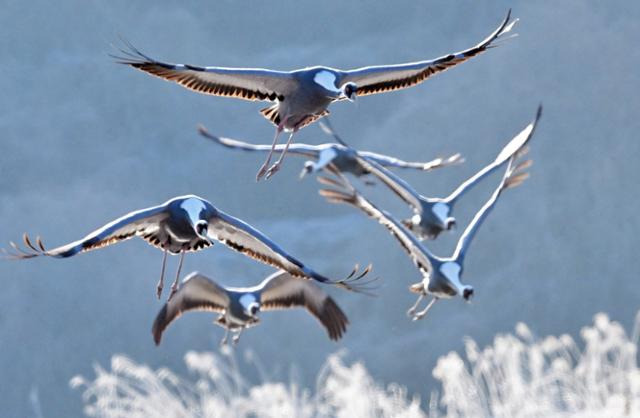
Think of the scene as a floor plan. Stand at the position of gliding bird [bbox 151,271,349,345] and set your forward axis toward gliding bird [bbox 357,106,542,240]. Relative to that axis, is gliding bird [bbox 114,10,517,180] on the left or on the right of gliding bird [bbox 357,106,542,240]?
right

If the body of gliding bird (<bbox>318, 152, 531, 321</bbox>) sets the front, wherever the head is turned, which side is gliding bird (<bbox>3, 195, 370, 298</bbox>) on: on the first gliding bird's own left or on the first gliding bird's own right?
on the first gliding bird's own right

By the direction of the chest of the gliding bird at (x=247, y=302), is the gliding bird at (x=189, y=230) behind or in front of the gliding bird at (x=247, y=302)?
in front

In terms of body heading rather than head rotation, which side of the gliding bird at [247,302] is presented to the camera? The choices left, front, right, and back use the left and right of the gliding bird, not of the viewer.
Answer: front

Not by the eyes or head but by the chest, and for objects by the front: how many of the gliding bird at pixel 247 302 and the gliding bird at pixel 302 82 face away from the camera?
0

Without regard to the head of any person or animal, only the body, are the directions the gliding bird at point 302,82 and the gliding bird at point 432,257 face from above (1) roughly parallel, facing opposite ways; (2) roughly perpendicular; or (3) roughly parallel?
roughly parallel

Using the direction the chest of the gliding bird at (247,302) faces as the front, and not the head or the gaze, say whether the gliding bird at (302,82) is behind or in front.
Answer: in front

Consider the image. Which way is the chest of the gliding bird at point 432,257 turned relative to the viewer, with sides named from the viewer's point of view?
facing the viewer and to the right of the viewer

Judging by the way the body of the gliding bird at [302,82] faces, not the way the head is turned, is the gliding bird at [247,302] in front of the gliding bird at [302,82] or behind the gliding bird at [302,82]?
behind

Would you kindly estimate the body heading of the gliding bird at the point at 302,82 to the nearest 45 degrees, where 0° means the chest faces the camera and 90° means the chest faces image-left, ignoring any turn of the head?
approximately 315°

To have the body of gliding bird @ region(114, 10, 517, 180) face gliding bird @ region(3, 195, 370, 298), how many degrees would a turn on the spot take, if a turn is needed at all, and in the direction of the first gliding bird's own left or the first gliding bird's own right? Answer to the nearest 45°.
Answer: approximately 135° to the first gliding bird's own right
